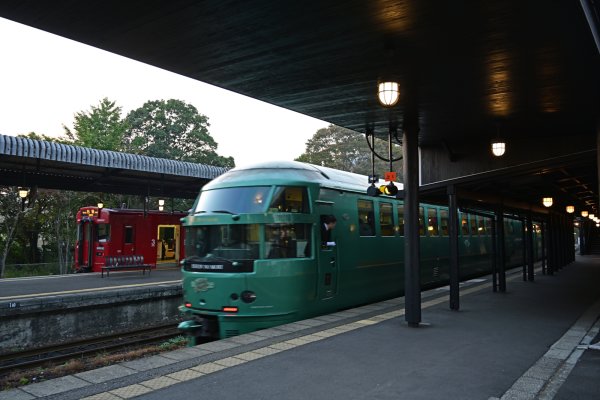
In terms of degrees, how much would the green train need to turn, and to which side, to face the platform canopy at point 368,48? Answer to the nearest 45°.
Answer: approximately 90° to its left

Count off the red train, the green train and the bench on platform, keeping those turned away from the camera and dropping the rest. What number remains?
0

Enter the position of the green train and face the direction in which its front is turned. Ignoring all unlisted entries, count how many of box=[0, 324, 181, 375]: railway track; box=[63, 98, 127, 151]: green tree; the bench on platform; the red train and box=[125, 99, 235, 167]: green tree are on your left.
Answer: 0

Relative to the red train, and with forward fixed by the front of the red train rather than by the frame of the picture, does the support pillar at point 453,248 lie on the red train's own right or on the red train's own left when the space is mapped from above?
on the red train's own left

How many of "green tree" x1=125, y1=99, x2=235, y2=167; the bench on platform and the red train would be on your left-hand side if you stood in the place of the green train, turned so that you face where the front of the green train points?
0

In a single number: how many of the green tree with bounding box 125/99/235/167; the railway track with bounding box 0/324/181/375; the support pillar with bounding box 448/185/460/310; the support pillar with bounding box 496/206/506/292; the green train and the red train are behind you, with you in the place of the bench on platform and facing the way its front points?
2

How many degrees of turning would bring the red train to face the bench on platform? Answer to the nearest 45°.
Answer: approximately 45° to its left

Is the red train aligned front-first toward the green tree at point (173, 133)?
no

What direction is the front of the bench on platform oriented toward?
toward the camera

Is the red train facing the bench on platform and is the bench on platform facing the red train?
no

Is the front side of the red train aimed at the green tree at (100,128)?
no

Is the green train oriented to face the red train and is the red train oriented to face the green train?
no

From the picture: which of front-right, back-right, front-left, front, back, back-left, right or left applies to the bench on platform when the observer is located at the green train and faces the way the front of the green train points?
right

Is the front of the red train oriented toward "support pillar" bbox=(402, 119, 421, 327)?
no

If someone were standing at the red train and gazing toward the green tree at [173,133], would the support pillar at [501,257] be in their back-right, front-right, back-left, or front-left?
back-right

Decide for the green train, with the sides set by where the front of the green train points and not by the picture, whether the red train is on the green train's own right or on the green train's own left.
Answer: on the green train's own right

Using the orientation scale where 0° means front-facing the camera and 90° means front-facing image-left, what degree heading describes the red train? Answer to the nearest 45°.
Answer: approximately 45°

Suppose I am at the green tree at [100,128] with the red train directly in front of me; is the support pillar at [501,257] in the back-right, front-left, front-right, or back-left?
front-left

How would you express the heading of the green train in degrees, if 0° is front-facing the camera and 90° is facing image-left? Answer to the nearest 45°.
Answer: approximately 45°
